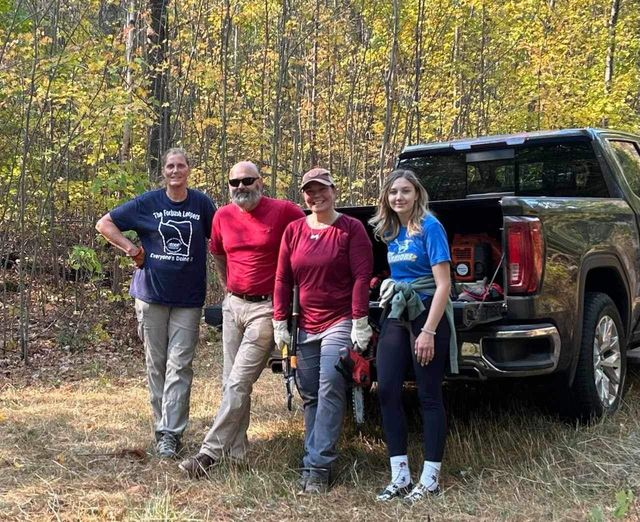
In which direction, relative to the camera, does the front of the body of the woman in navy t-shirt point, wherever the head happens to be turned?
toward the camera

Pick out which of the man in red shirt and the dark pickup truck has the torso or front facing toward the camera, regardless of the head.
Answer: the man in red shirt

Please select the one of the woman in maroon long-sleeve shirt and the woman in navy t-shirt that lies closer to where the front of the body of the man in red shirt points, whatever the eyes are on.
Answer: the woman in maroon long-sleeve shirt

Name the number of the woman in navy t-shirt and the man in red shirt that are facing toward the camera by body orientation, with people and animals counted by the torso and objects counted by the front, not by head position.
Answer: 2

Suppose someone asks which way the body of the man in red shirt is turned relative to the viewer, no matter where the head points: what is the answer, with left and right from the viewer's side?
facing the viewer

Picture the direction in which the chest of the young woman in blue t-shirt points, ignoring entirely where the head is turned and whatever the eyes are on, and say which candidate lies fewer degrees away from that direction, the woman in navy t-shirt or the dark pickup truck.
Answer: the woman in navy t-shirt

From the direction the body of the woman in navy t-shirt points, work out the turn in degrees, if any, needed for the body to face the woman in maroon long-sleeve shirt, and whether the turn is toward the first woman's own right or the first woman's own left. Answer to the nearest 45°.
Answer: approximately 45° to the first woman's own left

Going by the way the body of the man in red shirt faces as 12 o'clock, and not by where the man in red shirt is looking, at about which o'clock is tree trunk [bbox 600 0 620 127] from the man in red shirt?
The tree trunk is roughly at 7 o'clock from the man in red shirt.

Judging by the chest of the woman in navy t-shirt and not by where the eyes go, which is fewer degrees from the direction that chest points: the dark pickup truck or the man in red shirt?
the man in red shirt

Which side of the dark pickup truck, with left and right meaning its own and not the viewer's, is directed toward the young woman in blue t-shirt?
back

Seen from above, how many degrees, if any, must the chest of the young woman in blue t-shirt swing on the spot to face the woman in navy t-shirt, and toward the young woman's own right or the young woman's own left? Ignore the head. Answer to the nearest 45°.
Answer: approximately 90° to the young woman's own right

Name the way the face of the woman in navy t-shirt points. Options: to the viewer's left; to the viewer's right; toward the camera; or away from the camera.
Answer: toward the camera

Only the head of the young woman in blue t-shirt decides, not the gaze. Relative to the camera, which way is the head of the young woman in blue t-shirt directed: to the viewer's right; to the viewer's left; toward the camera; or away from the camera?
toward the camera

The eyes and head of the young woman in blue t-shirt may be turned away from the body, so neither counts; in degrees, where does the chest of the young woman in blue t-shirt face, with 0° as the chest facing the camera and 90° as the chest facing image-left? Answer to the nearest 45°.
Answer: approximately 45°

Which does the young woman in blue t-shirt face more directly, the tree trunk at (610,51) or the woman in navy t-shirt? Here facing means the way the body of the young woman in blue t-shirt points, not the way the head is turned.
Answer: the woman in navy t-shirt

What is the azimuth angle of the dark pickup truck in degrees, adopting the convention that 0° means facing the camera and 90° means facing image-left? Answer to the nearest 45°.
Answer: approximately 225°

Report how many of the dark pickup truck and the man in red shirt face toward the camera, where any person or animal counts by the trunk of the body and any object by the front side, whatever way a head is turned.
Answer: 1

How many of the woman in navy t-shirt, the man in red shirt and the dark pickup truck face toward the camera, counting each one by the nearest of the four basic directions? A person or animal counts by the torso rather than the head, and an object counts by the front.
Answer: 2

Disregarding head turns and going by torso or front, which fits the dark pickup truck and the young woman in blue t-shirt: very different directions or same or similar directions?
very different directions
